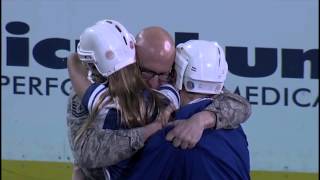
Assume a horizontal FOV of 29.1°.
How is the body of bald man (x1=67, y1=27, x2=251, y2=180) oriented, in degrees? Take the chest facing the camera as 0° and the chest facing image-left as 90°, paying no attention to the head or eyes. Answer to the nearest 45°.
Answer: approximately 0°
